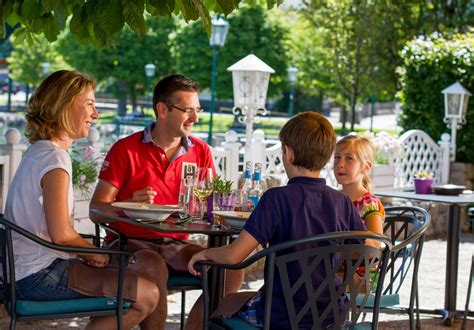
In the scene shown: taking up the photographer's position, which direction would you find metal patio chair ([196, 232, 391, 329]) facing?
facing away from the viewer and to the left of the viewer

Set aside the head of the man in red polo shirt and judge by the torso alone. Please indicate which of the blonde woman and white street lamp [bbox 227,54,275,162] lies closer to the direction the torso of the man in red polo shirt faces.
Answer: the blonde woman

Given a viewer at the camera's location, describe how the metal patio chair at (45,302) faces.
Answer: facing to the right of the viewer

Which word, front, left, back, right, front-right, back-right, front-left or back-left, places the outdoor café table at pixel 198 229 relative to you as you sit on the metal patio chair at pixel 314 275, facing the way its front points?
front

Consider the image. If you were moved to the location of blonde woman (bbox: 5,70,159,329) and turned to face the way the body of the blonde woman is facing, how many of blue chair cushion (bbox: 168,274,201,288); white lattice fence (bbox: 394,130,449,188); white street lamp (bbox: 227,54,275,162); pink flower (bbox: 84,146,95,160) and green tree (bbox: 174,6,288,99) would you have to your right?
0

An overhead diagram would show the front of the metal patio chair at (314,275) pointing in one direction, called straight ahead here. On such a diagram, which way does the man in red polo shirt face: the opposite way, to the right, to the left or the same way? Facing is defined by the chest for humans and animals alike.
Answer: the opposite way

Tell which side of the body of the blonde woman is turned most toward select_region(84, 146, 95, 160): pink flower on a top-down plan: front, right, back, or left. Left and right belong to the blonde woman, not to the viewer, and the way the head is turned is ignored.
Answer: left

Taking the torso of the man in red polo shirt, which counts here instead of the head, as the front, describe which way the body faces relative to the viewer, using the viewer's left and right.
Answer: facing the viewer and to the right of the viewer

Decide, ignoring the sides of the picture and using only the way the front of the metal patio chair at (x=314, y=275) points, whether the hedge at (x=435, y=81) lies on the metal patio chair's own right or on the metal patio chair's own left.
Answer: on the metal patio chair's own right

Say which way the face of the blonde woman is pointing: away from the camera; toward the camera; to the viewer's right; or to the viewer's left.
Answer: to the viewer's right

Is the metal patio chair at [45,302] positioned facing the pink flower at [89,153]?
no

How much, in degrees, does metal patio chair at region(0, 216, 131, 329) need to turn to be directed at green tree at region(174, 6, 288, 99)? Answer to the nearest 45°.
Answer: approximately 90° to its left

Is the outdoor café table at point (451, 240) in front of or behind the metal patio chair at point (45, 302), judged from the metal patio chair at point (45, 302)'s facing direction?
in front

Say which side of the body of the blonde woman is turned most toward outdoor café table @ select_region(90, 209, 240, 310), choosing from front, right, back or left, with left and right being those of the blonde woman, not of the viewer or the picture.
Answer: front

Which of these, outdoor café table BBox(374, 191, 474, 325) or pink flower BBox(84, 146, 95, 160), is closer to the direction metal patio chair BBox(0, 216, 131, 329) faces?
the outdoor café table

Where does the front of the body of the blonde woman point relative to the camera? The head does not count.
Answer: to the viewer's right
